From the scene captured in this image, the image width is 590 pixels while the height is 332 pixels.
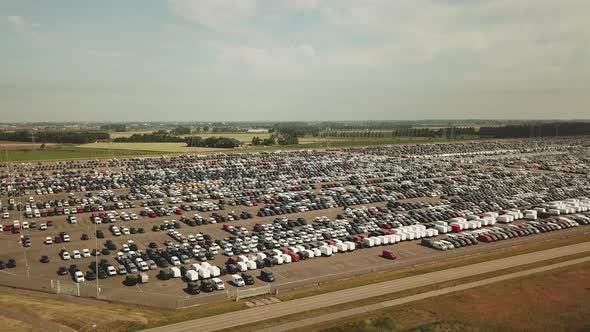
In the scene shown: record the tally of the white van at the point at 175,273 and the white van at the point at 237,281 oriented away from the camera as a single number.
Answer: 0

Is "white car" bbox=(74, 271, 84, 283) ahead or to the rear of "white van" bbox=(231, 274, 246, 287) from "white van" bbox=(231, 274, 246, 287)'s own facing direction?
to the rear

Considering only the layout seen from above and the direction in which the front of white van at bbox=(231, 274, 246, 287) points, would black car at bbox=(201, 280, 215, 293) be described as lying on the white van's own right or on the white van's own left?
on the white van's own right

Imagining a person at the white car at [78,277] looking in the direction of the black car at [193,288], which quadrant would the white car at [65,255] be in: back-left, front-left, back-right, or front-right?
back-left

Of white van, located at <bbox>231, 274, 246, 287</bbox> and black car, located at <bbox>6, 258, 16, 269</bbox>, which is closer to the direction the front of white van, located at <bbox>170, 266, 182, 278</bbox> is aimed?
the white van

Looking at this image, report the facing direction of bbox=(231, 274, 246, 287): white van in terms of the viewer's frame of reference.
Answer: facing the viewer and to the right of the viewer

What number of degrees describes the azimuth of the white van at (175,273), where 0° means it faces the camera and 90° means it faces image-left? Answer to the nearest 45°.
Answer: approximately 315°

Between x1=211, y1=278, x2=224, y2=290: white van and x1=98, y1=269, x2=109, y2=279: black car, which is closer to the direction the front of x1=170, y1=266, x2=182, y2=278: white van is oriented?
the white van

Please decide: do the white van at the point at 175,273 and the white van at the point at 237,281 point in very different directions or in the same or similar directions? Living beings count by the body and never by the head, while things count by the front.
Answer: same or similar directions
